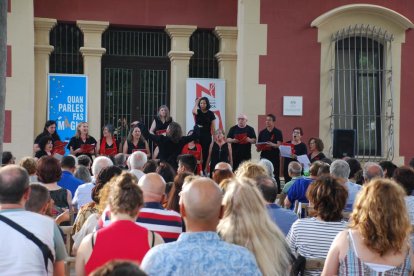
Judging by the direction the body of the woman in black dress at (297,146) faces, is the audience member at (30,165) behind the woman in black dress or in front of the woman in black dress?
in front

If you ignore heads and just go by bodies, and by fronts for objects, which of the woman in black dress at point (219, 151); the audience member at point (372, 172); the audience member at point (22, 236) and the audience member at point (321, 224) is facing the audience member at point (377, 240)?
the woman in black dress

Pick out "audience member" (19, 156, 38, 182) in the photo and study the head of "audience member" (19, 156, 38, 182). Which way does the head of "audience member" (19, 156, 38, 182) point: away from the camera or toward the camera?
away from the camera

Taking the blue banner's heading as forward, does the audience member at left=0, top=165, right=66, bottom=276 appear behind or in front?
in front

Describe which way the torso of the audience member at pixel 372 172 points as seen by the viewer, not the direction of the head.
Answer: away from the camera

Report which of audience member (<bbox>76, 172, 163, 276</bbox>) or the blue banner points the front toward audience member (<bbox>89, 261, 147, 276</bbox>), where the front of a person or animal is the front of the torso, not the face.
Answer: the blue banner

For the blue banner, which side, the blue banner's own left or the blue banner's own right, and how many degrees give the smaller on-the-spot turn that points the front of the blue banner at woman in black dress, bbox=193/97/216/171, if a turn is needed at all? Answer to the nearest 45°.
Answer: approximately 45° to the blue banner's own left

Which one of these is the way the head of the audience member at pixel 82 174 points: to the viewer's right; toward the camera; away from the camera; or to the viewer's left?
away from the camera

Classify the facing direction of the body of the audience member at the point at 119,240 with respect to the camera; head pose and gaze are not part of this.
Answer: away from the camera

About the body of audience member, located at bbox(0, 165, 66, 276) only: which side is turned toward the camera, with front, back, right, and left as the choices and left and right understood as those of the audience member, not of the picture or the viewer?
back

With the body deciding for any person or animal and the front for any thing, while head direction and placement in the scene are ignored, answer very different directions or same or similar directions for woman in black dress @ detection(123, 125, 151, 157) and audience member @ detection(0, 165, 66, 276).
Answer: very different directions

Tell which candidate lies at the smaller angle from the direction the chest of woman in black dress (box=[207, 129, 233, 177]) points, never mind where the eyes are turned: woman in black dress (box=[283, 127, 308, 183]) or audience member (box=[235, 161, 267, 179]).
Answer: the audience member
